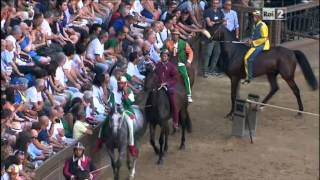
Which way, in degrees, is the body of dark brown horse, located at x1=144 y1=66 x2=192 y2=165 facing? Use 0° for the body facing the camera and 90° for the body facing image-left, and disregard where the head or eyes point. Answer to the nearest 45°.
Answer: approximately 45°

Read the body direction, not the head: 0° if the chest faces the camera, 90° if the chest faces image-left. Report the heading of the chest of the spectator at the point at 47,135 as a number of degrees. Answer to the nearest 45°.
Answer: approximately 270°

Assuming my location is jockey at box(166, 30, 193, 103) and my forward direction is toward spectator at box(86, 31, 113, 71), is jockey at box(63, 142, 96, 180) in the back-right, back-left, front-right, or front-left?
front-left

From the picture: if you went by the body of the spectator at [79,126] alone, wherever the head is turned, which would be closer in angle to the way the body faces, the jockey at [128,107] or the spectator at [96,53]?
the jockey

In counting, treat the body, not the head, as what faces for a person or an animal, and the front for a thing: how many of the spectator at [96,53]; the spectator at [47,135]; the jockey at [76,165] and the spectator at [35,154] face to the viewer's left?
0

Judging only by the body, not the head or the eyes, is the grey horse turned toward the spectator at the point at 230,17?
no

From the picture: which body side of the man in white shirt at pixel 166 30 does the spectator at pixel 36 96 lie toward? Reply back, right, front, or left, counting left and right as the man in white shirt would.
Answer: right

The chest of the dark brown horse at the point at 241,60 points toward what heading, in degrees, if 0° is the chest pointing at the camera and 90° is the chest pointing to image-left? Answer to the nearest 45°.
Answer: approximately 90°

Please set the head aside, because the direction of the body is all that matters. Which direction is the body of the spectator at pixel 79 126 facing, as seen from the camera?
to the viewer's right

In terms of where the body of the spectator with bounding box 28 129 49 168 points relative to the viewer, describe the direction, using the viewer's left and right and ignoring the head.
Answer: facing to the right of the viewer
